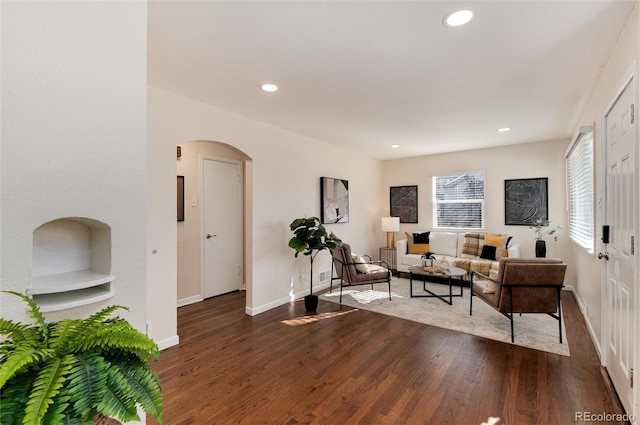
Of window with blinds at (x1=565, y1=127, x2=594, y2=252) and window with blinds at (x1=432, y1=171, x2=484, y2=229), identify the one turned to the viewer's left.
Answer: window with blinds at (x1=565, y1=127, x2=594, y2=252)

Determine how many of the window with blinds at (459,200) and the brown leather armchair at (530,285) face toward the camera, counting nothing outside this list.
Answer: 1

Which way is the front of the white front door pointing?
to the viewer's left

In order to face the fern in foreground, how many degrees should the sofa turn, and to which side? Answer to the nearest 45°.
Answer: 0° — it already faces it

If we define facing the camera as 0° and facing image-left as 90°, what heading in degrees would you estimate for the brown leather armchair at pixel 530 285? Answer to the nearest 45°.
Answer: approximately 135°

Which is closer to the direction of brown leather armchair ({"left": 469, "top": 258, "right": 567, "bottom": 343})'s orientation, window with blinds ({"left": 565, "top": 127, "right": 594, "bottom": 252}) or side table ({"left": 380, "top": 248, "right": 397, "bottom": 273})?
the side table

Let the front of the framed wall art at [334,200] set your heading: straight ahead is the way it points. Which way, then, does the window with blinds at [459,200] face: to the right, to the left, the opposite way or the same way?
to the right

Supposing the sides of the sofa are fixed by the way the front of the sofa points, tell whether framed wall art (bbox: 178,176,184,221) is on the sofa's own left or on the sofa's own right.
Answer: on the sofa's own right

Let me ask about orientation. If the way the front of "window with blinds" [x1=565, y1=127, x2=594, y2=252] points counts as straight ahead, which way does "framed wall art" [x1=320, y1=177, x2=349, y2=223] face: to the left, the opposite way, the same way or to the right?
the opposite way
